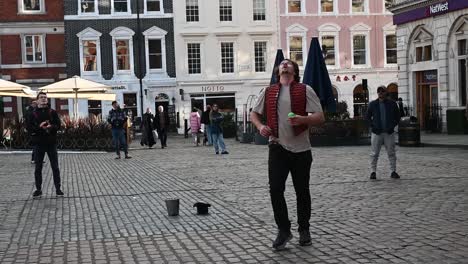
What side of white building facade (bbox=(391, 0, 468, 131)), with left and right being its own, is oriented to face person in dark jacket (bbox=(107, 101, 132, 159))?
front

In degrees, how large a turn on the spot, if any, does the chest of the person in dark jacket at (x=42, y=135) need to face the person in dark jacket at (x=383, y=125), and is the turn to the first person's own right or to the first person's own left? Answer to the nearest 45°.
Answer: approximately 90° to the first person's own left

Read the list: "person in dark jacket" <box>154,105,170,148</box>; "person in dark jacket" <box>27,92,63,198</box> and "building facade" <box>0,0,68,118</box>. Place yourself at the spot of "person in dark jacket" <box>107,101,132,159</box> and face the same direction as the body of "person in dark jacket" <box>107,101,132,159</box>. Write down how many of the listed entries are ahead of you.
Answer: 1

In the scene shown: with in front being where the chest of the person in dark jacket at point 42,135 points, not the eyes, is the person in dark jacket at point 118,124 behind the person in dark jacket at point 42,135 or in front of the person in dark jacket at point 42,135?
behind

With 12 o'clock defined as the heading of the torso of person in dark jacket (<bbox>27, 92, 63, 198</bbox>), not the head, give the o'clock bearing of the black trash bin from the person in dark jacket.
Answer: The black trash bin is roughly at 8 o'clock from the person in dark jacket.

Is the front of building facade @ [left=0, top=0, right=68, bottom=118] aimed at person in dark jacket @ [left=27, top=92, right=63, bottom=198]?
yes

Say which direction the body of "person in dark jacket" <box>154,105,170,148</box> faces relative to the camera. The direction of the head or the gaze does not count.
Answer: toward the camera

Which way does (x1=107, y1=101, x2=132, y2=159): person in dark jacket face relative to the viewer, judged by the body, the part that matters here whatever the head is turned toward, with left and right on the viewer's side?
facing the viewer

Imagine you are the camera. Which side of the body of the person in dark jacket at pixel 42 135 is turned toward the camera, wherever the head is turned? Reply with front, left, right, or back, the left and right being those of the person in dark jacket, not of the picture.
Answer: front

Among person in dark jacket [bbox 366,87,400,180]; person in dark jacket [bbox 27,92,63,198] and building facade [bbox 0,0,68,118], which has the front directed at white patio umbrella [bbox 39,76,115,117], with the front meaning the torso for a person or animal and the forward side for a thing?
the building facade
